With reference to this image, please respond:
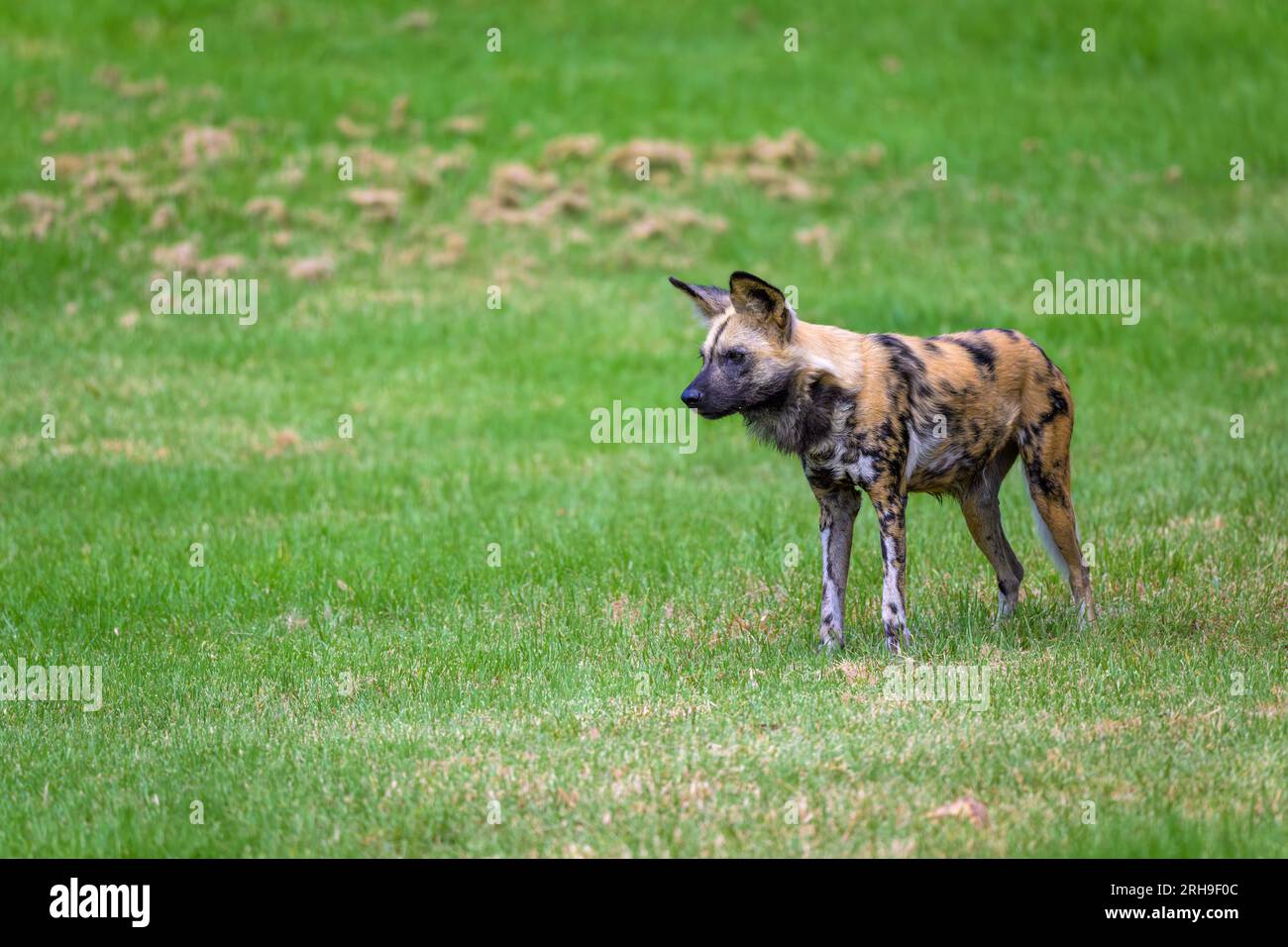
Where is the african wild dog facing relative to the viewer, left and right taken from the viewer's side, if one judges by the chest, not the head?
facing the viewer and to the left of the viewer
